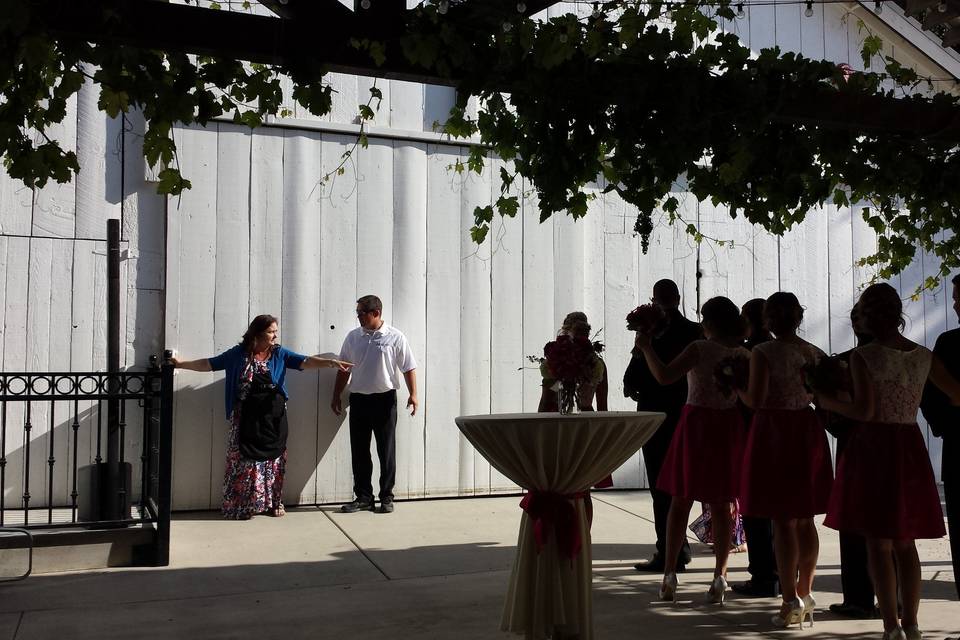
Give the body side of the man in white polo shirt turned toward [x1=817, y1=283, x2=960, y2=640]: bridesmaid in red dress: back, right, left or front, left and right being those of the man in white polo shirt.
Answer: left

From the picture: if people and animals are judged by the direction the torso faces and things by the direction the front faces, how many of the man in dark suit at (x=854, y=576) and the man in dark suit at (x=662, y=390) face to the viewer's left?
2

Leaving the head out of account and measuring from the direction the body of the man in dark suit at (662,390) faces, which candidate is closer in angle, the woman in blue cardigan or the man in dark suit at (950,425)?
the woman in blue cardigan

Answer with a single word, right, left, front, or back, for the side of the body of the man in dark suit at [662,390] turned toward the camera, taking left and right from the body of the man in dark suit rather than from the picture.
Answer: left

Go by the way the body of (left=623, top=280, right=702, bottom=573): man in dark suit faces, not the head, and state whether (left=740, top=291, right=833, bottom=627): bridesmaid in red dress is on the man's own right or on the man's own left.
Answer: on the man's own left

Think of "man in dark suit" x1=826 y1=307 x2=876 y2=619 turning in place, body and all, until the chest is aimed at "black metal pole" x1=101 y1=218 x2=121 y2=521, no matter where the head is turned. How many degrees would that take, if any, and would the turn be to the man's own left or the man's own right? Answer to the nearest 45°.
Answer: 0° — they already face it

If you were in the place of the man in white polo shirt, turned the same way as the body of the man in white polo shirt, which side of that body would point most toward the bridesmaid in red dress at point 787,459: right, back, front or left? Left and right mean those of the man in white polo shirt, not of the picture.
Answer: left

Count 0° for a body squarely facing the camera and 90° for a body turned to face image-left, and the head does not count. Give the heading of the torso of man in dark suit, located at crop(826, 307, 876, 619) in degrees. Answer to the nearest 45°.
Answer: approximately 90°

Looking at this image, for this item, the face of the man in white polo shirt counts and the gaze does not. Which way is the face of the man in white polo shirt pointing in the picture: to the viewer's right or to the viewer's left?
to the viewer's left

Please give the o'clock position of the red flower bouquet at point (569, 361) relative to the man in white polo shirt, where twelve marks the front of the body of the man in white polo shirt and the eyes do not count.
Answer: The red flower bouquet is roughly at 10 o'clock from the man in white polo shirt.

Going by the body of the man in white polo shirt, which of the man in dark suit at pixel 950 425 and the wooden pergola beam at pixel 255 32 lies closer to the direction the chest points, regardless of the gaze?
the wooden pergola beam

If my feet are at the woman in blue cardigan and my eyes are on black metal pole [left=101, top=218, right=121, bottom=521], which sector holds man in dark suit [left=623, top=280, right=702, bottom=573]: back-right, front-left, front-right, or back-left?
back-left
